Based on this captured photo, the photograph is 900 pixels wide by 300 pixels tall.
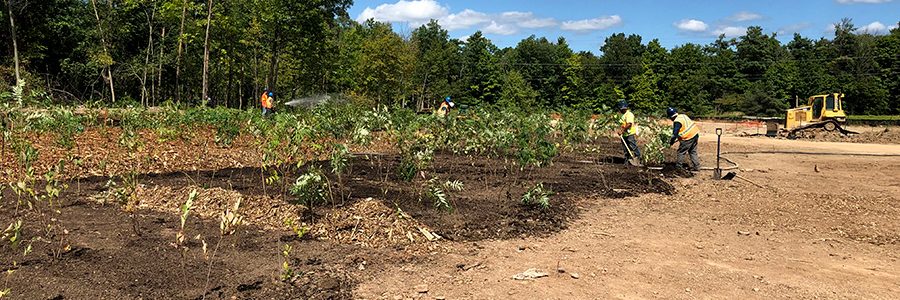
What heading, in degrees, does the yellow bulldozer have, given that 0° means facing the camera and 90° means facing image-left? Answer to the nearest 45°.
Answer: approximately 90°

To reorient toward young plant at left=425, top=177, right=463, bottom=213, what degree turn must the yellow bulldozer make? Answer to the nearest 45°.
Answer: approximately 90° to its left

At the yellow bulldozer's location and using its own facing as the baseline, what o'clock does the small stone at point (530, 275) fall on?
The small stone is roughly at 9 o'clock from the yellow bulldozer.

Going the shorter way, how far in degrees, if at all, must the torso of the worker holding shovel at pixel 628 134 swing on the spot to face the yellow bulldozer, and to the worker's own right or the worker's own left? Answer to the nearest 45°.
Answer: approximately 135° to the worker's own right

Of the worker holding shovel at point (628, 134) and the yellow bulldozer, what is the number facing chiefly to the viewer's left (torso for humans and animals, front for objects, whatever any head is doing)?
2

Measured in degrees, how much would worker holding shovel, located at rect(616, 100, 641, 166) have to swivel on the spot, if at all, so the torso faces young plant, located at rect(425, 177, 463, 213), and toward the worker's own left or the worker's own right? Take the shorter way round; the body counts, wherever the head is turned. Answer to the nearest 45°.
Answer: approximately 90° to the worker's own left

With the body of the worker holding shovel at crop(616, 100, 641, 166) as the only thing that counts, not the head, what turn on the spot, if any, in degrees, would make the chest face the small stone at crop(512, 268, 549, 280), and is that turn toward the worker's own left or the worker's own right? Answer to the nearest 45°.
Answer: approximately 90° to the worker's own left

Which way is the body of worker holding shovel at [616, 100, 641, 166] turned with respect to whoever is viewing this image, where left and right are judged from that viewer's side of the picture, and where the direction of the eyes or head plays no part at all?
facing to the left of the viewer

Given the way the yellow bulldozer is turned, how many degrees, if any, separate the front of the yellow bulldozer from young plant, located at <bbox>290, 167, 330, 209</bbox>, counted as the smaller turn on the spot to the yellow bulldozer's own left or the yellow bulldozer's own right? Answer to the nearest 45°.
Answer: approximately 90° to the yellow bulldozer's own left

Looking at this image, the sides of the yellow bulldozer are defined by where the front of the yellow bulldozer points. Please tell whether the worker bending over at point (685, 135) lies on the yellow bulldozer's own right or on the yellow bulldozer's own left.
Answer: on the yellow bulldozer's own left
